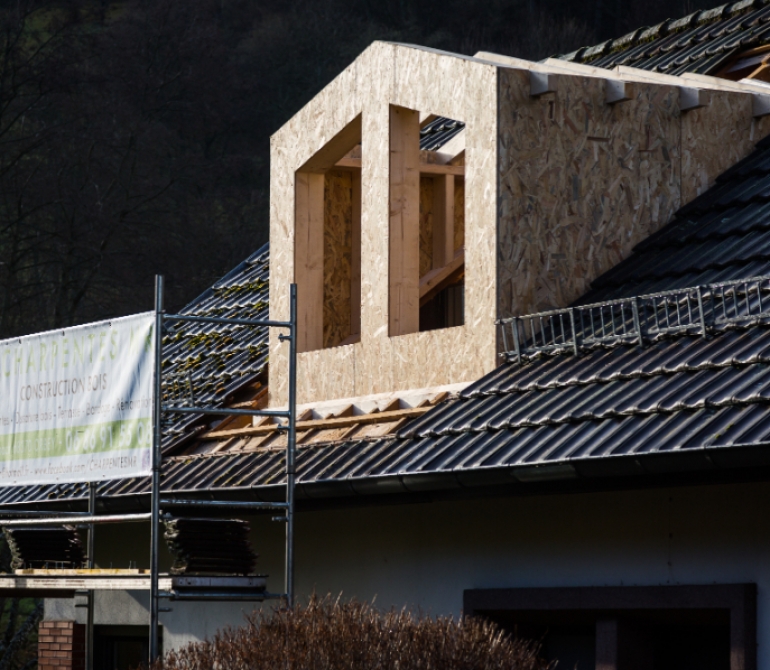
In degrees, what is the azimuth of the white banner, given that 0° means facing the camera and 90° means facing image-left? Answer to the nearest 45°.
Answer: approximately 45°

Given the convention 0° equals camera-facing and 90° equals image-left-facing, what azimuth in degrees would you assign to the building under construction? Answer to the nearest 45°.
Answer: approximately 45°

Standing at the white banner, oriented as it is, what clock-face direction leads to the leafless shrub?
The leafless shrub is roughly at 10 o'clock from the white banner.
